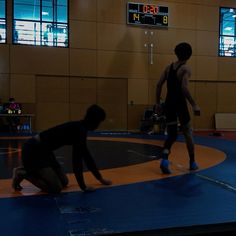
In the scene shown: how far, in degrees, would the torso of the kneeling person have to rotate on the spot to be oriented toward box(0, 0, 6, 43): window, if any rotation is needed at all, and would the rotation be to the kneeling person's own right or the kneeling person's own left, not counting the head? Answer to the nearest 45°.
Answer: approximately 90° to the kneeling person's own left

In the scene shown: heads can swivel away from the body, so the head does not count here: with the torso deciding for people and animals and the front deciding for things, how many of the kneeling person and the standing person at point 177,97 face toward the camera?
0

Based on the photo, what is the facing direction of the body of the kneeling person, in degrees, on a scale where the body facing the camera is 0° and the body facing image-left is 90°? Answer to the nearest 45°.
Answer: approximately 270°

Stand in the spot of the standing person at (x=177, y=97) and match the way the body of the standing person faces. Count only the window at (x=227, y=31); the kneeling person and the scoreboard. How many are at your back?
1

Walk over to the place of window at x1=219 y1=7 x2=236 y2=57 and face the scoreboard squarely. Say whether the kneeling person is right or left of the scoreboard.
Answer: left
